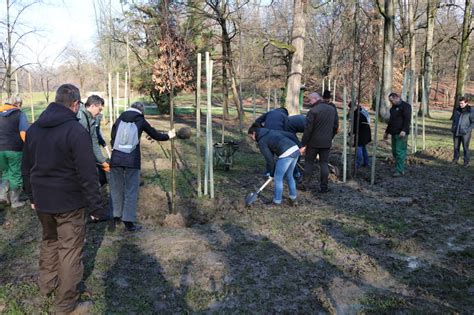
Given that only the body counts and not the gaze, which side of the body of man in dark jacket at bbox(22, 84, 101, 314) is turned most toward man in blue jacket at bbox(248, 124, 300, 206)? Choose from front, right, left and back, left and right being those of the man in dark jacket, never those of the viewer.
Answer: front

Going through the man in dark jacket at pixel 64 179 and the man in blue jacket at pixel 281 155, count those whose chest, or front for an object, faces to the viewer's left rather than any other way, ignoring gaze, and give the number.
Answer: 1

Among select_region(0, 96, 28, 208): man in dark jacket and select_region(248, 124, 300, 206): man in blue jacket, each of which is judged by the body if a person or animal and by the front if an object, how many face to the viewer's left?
1

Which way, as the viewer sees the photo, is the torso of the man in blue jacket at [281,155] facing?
to the viewer's left

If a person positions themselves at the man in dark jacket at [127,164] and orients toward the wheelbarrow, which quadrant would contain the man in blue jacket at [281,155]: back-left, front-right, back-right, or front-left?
front-right

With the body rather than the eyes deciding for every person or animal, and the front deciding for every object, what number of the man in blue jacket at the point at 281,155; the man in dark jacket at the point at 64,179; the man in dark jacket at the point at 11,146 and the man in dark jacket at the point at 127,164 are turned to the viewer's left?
1

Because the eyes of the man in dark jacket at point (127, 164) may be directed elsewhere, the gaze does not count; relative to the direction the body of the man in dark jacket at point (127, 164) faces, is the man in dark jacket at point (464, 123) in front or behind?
in front

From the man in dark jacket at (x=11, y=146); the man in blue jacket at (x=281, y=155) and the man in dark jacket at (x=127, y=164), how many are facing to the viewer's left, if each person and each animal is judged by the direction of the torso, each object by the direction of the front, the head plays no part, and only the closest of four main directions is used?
1

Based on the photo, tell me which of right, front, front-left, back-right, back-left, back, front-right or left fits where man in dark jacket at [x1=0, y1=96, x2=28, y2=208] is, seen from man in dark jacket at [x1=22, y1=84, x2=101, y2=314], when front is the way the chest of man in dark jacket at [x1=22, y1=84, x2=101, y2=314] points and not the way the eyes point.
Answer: front-left

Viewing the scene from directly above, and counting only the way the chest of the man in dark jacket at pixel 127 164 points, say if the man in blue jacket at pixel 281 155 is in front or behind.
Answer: in front

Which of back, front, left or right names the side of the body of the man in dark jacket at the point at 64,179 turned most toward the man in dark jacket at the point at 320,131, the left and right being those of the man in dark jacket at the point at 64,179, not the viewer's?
front
